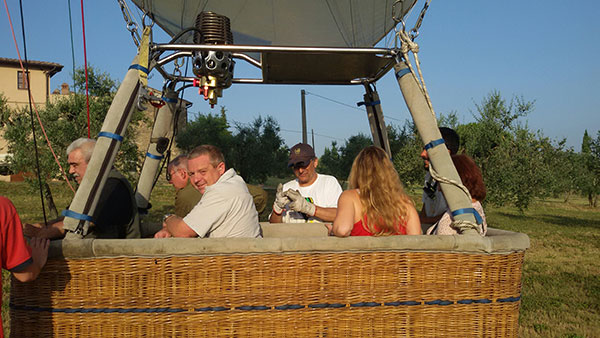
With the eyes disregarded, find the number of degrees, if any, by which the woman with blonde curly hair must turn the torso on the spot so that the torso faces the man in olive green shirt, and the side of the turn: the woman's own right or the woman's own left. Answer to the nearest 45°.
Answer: approximately 45° to the woman's own left

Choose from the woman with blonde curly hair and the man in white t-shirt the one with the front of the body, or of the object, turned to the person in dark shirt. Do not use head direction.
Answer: the man in white t-shirt

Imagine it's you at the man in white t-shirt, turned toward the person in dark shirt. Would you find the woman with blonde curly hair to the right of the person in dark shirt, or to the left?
left

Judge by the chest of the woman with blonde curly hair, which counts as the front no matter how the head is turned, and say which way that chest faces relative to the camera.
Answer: away from the camera

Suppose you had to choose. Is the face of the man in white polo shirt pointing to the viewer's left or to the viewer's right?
to the viewer's left

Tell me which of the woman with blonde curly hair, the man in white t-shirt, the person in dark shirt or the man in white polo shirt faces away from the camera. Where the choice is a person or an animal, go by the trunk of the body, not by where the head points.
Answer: the woman with blonde curly hair

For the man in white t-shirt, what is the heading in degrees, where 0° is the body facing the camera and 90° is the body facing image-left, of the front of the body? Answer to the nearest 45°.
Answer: approximately 45°

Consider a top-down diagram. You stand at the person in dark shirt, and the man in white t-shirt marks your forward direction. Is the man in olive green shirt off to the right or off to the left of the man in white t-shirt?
left
